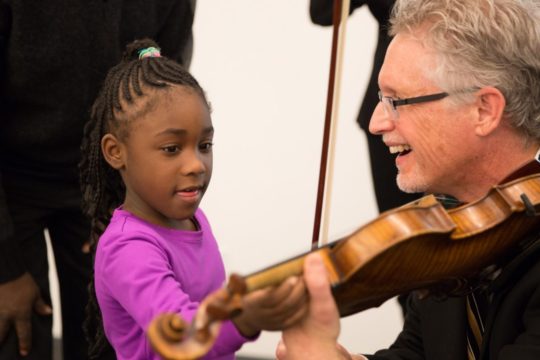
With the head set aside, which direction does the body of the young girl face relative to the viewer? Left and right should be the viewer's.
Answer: facing the viewer and to the right of the viewer

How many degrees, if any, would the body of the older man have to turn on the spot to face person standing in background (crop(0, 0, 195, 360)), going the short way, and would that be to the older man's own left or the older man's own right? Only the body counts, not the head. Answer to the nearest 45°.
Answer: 0° — they already face them

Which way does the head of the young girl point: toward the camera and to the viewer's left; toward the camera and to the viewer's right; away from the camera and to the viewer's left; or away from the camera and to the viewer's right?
toward the camera and to the viewer's right

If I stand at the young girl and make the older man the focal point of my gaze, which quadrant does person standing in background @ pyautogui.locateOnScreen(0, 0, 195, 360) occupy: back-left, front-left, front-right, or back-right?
back-left

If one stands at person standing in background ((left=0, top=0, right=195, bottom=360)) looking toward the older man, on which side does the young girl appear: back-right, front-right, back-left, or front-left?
front-right

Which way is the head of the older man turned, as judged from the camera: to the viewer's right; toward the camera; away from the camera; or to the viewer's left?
to the viewer's left

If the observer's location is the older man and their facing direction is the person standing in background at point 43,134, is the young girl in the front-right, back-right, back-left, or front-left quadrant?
front-left

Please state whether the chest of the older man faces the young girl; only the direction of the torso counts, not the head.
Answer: yes

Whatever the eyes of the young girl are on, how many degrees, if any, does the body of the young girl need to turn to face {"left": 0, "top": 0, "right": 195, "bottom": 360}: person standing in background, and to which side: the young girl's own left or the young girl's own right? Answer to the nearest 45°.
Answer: approximately 180°

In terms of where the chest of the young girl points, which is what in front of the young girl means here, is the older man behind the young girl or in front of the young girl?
in front

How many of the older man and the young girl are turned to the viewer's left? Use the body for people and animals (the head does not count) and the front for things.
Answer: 1

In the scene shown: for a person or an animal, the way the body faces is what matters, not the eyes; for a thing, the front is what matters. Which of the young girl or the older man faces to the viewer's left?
the older man

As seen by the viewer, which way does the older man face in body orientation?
to the viewer's left
